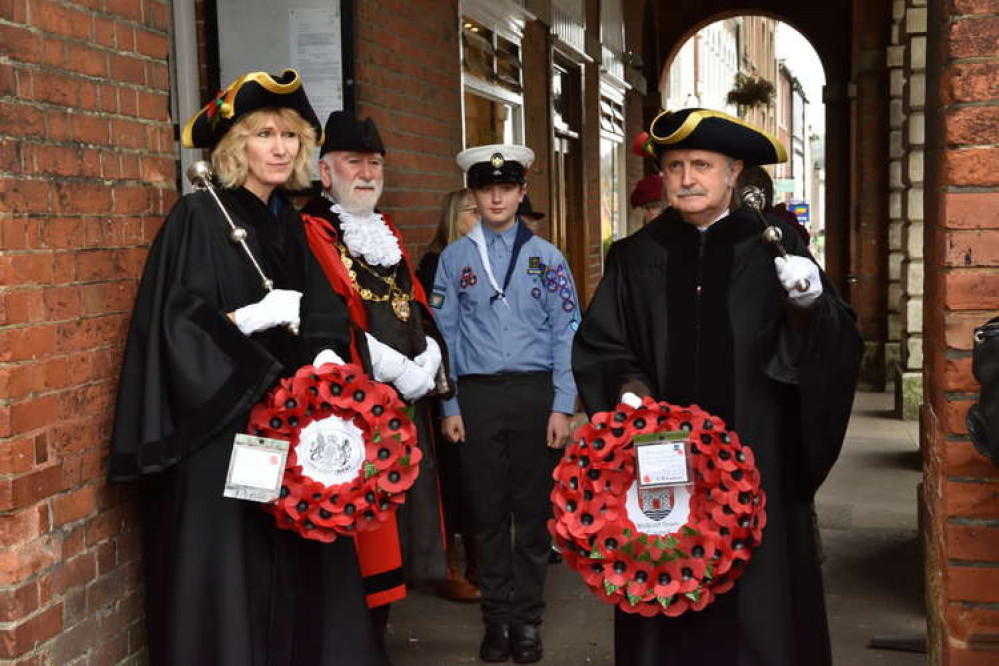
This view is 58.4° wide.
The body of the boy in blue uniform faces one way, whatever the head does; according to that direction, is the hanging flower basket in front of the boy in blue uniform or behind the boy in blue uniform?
behind

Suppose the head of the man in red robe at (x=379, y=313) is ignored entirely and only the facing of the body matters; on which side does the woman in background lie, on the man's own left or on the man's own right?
on the man's own left

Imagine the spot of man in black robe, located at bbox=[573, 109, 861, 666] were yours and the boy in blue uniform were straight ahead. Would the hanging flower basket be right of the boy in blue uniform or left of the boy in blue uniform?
right

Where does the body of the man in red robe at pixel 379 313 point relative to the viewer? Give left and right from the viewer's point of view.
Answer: facing the viewer and to the right of the viewer

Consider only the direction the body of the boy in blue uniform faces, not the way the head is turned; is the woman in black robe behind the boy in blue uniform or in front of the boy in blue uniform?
in front

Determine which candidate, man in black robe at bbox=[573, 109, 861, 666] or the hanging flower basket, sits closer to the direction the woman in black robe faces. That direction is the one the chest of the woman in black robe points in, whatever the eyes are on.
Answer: the man in black robe

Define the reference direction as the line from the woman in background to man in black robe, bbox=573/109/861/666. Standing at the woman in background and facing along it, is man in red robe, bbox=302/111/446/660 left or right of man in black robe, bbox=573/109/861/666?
right

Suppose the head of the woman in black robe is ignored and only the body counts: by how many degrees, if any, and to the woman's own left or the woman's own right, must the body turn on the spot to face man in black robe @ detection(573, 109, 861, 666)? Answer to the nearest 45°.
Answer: approximately 45° to the woman's own left

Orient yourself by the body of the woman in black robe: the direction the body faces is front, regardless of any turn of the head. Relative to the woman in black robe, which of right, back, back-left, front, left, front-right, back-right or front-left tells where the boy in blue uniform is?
left
